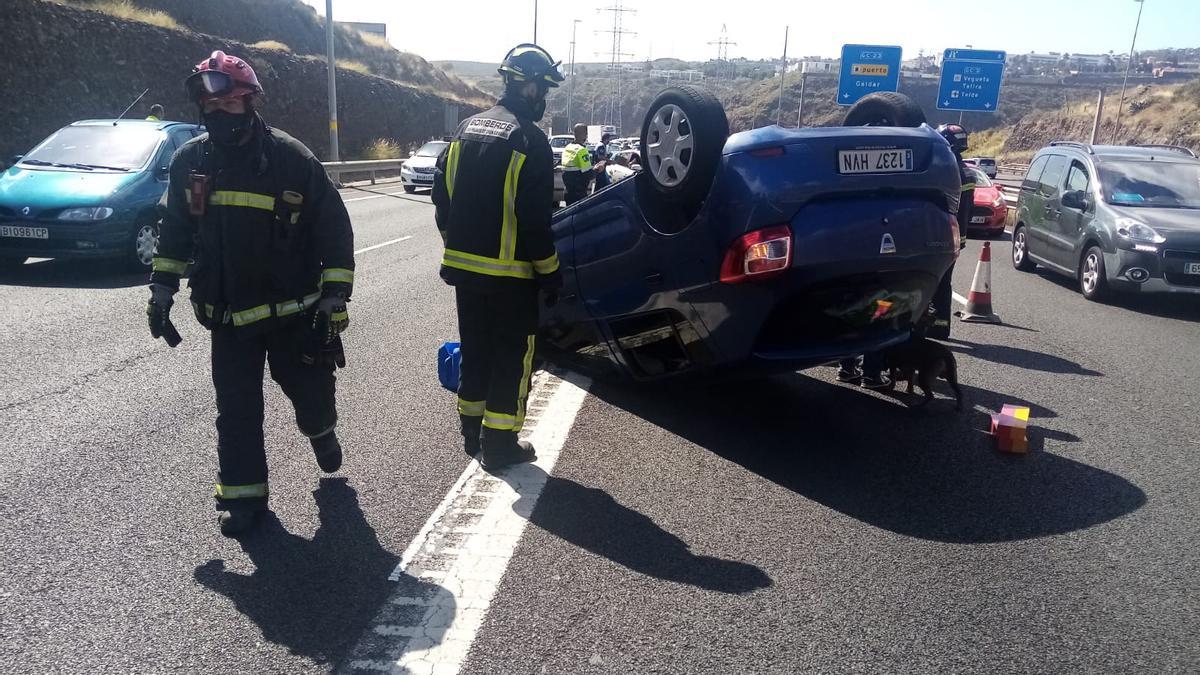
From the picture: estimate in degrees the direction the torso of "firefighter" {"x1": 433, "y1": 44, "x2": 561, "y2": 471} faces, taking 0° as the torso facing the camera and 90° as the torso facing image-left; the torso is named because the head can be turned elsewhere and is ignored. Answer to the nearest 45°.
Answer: approximately 225°

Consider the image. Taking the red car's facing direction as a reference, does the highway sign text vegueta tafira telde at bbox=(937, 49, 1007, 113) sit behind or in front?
behind

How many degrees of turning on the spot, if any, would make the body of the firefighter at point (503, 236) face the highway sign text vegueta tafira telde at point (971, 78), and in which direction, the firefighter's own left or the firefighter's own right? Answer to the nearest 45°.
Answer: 0° — they already face it

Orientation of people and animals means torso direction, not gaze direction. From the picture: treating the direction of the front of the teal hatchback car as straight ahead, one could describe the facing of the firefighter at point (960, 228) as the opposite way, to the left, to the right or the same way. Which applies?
to the right

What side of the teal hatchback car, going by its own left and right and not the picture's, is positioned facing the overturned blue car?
left

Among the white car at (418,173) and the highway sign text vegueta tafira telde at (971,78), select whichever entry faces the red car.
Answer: the highway sign text vegueta tafira telde

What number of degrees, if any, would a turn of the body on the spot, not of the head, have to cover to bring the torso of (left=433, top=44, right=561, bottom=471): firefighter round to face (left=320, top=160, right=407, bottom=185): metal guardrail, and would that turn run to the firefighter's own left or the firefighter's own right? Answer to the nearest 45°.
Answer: approximately 45° to the firefighter's own left

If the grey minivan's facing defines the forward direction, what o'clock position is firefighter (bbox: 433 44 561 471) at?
The firefighter is roughly at 2 o'clock from the grey minivan.

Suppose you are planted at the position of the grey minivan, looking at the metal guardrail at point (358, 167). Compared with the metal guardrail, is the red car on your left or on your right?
right
